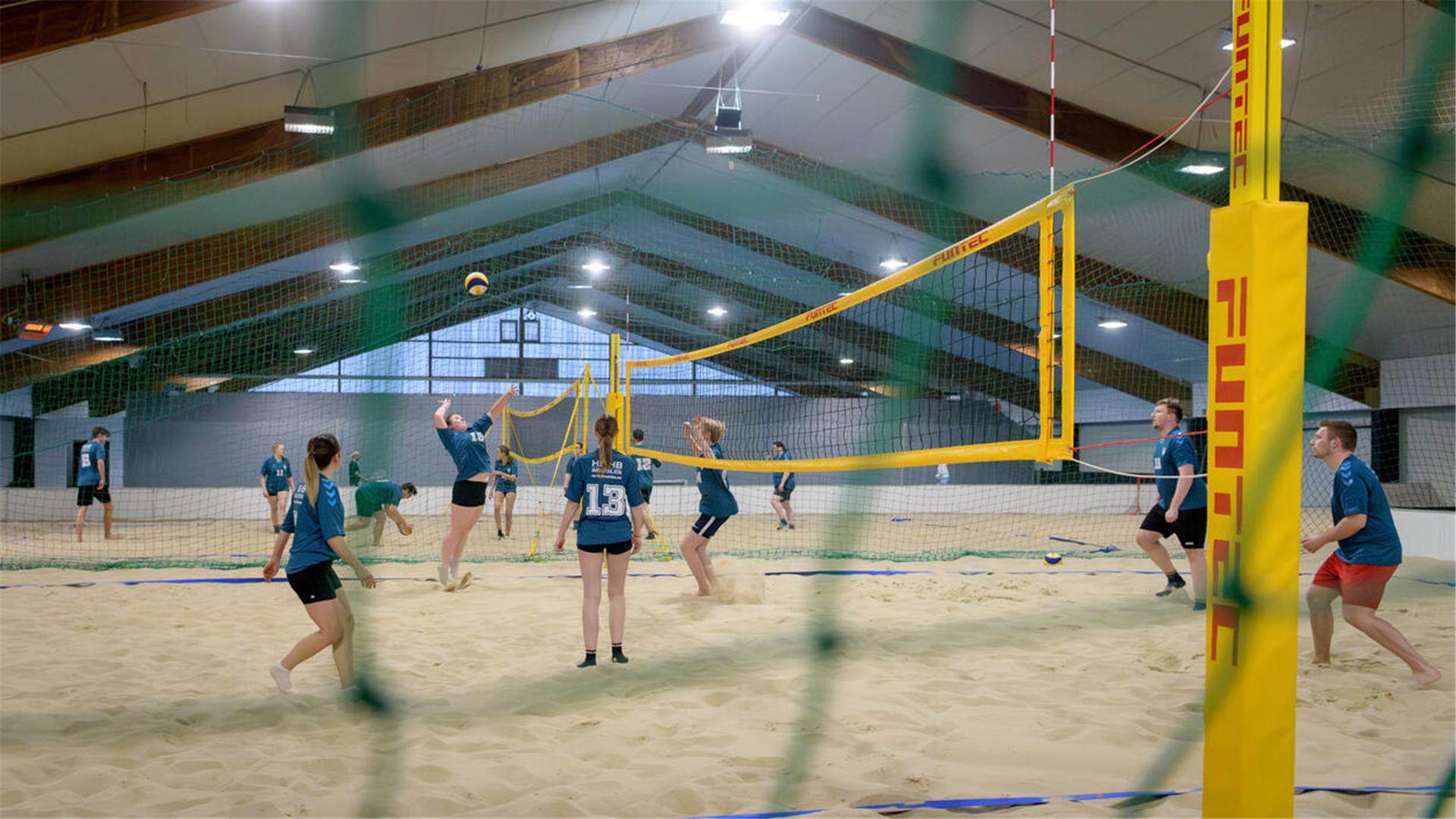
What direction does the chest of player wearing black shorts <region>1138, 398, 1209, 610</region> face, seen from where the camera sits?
to the viewer's left

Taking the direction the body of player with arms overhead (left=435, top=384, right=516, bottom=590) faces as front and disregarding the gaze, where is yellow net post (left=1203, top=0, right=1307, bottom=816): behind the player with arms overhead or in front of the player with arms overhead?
in front

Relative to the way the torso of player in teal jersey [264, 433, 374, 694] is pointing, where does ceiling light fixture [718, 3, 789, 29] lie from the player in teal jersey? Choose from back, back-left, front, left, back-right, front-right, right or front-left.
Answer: front

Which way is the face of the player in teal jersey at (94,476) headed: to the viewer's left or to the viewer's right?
to the viewer's right

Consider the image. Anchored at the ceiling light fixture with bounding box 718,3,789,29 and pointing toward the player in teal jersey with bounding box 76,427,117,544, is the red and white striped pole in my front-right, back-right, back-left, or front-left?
back-left

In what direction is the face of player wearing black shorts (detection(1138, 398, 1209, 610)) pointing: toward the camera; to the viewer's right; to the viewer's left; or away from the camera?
to the viewer's left

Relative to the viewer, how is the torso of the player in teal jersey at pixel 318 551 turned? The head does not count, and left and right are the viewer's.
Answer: facing away from the viewer and to the right of the viewer

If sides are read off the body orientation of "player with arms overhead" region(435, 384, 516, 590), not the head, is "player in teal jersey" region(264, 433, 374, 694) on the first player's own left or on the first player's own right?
on the first player's own right

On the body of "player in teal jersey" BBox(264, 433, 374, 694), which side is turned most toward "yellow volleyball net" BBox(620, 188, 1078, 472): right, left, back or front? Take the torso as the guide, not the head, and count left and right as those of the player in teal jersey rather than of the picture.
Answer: front
